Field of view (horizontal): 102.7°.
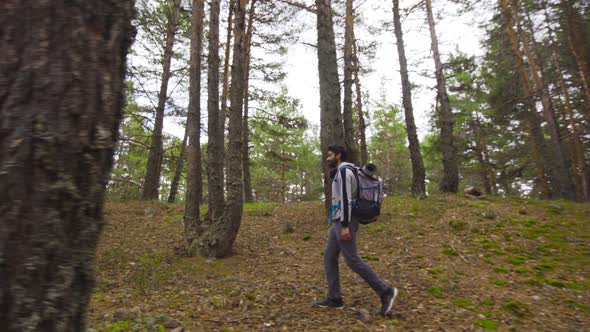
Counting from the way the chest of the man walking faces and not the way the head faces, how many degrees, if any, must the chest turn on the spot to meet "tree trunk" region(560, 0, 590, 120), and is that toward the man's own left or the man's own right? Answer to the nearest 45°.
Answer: approximately 135° to the man's own right

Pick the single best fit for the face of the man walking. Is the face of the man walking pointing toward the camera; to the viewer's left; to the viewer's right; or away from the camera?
to the viewer's left

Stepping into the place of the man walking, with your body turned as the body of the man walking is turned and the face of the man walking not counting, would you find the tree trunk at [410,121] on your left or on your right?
on your right

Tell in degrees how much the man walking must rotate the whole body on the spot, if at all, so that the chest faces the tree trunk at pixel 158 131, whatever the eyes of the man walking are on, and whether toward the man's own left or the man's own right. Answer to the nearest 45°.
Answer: approximately 45° to the man's own right

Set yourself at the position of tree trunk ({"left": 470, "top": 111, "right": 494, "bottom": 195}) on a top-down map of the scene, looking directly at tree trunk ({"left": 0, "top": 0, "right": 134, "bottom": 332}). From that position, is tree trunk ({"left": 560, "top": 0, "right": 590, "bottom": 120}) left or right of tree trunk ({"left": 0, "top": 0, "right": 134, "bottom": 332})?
left

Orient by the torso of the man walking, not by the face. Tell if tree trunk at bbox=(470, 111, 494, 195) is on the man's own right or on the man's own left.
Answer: on the man's own right

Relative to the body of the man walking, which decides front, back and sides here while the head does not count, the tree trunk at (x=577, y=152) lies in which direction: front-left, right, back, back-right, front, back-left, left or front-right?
back-right

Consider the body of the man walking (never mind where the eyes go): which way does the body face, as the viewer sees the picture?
to the viewer's left

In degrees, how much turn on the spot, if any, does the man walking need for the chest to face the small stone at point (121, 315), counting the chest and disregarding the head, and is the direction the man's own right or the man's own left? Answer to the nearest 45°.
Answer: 0° — they already face it

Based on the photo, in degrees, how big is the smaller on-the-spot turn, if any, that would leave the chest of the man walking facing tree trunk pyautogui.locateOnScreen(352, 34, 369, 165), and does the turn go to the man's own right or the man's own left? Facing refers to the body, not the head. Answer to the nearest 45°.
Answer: approximately 90° to the man's own right
